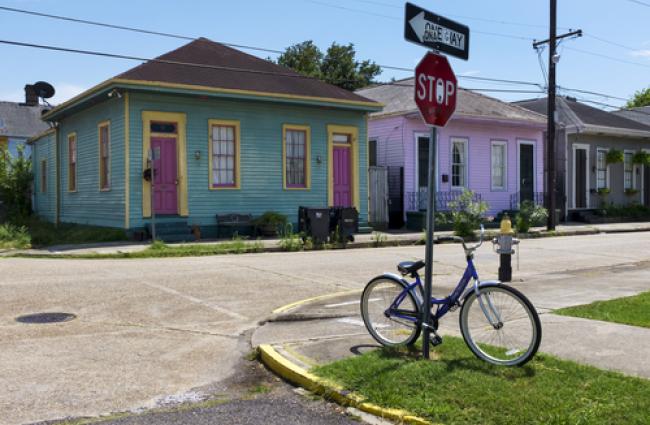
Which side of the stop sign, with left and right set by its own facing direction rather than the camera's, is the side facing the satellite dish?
back

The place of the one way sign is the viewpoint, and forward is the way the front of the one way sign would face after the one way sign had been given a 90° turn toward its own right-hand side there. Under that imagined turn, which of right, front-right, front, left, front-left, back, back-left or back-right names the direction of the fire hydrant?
back-right

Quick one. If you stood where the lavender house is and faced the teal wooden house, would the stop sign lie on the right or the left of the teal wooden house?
left

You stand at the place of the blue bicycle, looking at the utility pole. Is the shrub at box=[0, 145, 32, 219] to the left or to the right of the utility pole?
left

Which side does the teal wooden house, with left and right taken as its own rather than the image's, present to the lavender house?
left

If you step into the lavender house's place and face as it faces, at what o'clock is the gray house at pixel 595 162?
The gray house is roughly at 9 o'clock from the lavender house.

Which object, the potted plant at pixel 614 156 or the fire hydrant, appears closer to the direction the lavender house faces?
the fire hydrant

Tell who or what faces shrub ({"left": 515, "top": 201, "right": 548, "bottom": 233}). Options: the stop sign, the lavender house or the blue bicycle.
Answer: the lavender house
